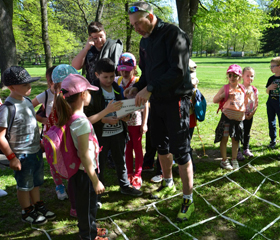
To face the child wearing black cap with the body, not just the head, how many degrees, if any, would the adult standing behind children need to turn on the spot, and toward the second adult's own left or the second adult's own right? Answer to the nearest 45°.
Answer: approximately 45° to the second adult's own right

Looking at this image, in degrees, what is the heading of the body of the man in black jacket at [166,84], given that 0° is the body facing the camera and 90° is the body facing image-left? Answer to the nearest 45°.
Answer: approximately 45°

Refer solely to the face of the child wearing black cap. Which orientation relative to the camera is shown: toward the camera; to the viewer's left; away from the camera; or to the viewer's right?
to the viewer's right

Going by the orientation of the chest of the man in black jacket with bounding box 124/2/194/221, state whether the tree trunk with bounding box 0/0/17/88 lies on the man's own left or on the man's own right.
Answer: on the man's own right

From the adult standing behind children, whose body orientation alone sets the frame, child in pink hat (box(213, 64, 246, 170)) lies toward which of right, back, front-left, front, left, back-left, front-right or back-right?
left

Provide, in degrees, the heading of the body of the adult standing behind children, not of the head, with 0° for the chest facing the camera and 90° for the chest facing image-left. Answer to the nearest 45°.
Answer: approximately 0°

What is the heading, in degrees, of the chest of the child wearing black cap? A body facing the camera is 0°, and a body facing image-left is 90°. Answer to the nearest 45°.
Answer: approximately 315°

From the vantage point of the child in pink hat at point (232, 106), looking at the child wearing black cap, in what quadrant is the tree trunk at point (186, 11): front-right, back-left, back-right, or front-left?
back-right

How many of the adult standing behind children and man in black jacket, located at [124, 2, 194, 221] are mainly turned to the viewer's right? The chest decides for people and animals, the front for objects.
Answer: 0

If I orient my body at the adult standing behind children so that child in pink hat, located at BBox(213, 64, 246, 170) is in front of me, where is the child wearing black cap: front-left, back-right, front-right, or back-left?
back-right

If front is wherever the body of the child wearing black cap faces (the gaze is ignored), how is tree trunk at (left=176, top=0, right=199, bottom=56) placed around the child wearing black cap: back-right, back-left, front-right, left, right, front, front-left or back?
left

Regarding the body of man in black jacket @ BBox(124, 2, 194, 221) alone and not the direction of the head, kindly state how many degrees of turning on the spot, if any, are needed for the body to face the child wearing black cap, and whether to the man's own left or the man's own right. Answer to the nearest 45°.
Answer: approximately 45° to the man's own right

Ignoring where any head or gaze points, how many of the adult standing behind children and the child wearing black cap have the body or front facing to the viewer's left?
0

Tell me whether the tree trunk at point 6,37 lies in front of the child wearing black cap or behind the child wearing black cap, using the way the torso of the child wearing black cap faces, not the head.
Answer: behind
